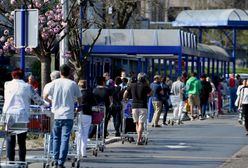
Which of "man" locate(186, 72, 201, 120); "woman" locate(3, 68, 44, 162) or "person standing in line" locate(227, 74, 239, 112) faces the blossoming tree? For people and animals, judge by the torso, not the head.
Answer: "woman" locate(3, 68, 44, 162)

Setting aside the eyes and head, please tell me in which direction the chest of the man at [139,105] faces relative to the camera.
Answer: away from the camera

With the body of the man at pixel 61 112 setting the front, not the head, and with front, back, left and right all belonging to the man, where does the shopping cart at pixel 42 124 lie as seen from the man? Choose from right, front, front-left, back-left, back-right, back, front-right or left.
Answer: left

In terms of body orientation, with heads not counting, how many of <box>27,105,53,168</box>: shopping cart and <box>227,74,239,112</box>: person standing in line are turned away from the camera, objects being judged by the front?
1

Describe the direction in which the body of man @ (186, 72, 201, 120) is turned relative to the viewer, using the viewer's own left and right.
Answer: facing away from the viewer

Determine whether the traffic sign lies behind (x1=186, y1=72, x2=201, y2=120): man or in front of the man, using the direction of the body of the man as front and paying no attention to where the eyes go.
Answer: behind

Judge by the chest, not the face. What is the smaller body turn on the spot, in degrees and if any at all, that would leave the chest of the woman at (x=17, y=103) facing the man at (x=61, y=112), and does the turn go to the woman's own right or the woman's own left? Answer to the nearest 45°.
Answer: approximately 90° to the woman's own right

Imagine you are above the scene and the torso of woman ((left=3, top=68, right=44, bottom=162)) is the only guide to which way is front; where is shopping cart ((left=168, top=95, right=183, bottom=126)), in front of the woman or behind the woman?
in front

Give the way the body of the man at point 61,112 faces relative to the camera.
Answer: away from the camera
